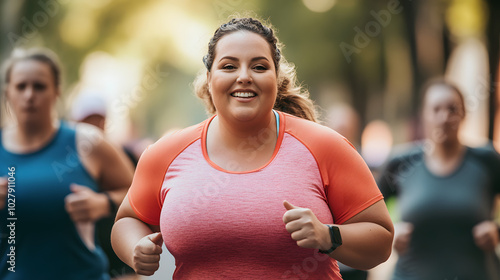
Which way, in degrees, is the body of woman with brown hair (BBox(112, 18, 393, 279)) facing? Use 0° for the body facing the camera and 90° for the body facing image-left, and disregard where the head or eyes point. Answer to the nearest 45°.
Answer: approximately 0°
